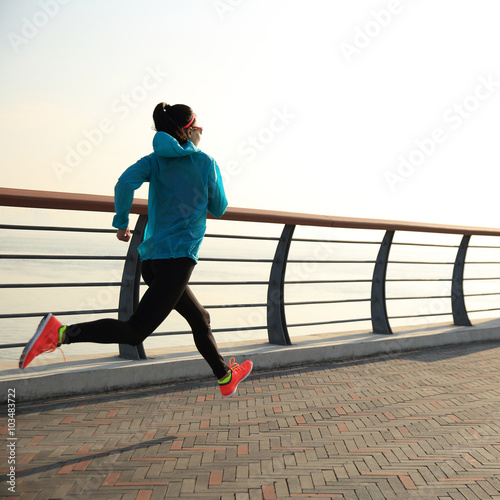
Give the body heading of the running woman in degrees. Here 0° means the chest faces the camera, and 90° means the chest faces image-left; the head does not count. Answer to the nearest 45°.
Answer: approximately 225°

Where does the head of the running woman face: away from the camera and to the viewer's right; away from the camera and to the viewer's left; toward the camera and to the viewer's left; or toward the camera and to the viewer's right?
away from the camera and to the viewer's right
